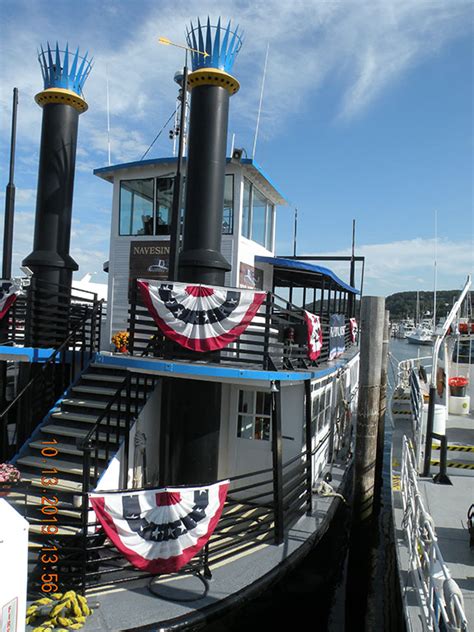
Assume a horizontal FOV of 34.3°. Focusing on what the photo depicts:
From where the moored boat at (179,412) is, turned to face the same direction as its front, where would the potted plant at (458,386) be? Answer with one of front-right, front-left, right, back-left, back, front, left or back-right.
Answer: back

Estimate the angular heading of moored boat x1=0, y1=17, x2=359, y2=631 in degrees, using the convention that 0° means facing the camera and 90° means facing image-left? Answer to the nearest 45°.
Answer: approximately 45°
